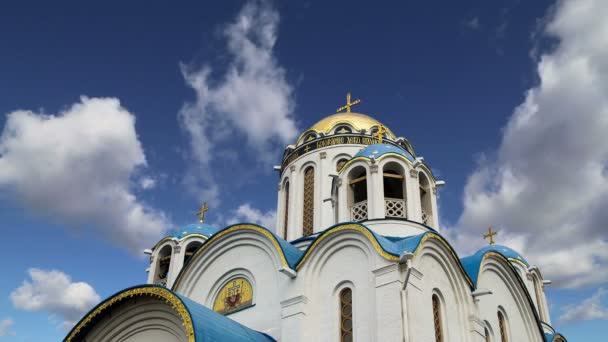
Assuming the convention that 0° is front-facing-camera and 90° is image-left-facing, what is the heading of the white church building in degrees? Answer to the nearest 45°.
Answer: approximately 45°
